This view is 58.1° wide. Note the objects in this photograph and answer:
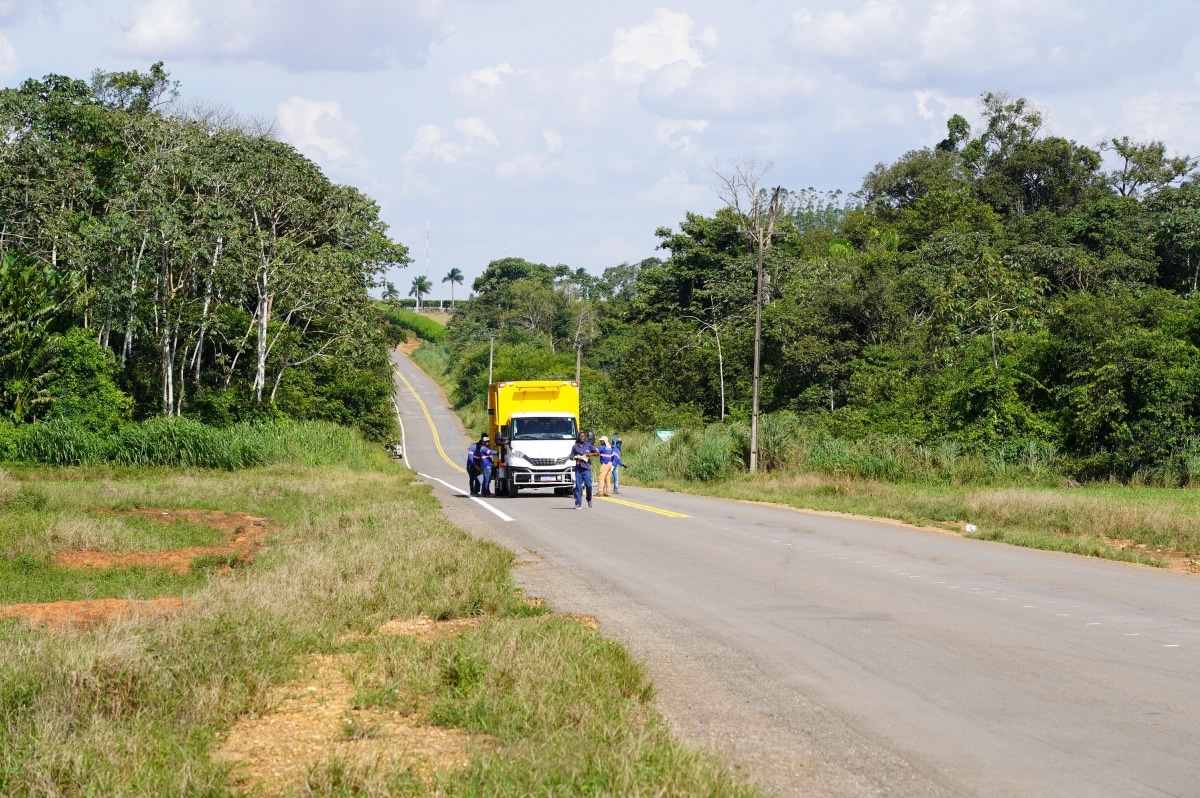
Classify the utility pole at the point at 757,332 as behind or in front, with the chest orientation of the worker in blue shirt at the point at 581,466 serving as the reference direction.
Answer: behind

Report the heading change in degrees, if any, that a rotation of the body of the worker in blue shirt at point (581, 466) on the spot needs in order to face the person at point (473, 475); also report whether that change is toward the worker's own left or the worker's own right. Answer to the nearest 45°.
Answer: approximately 135° to the worker's own right

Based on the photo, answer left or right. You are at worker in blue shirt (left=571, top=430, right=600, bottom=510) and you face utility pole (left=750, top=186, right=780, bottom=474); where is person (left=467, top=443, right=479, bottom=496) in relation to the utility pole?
left

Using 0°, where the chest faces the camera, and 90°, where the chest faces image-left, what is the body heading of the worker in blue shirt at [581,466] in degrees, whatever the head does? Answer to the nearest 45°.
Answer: approximately 0°

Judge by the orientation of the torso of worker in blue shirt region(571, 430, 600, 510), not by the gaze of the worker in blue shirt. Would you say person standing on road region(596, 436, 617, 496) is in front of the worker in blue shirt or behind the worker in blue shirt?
behind

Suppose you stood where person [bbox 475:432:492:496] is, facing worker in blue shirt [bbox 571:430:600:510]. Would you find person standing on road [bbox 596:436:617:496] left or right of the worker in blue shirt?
left

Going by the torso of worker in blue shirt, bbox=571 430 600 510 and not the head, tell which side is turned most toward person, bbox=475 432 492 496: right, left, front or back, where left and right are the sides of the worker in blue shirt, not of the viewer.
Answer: back
